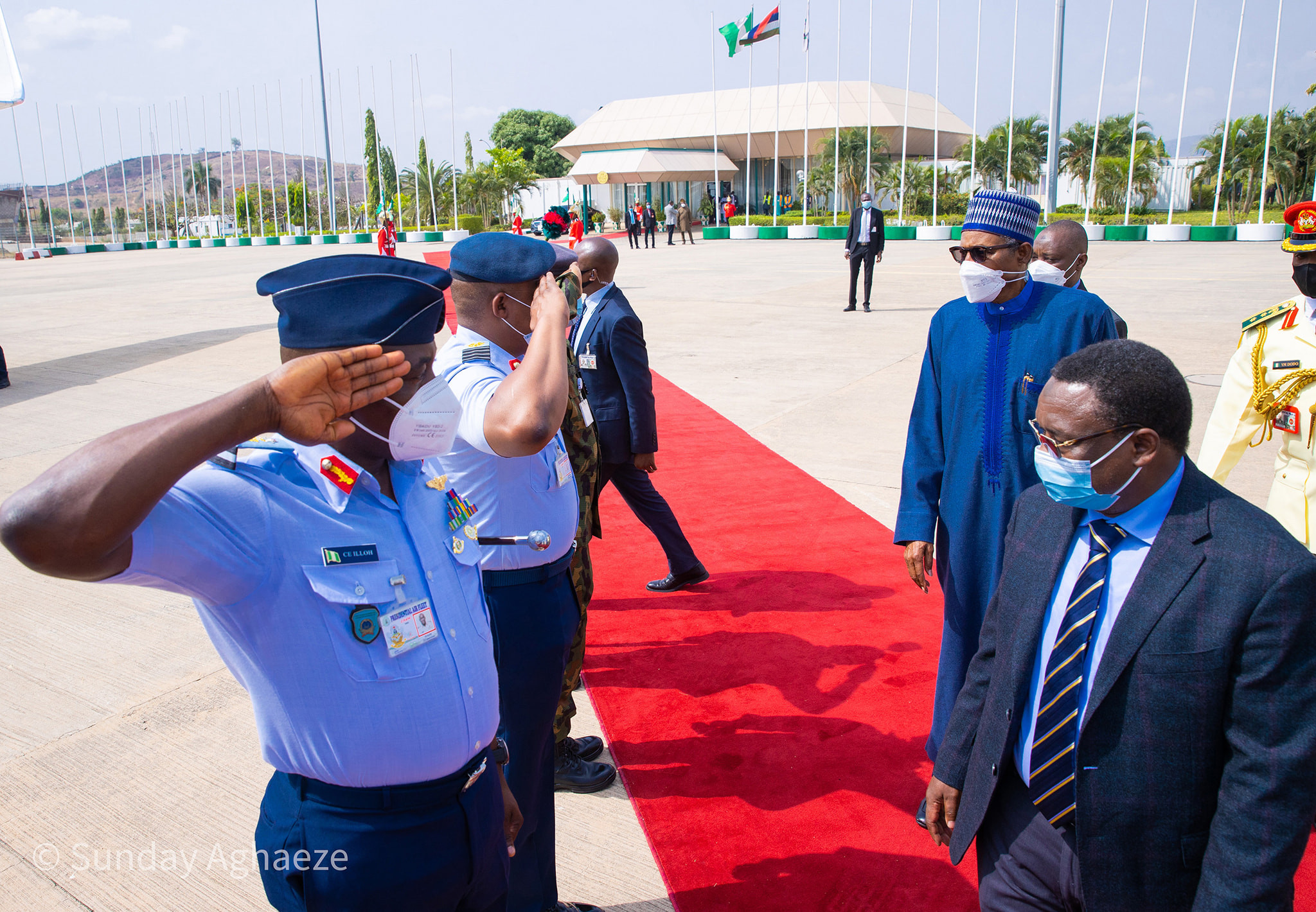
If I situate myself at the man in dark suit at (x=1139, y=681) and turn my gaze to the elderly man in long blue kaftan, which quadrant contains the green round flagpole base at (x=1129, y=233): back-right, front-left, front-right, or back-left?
front-right

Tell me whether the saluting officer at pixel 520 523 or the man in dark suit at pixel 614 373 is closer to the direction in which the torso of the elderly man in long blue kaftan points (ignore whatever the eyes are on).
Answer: the saluting officer

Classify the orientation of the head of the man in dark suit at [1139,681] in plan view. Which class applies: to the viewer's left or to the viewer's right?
to the viewer's left

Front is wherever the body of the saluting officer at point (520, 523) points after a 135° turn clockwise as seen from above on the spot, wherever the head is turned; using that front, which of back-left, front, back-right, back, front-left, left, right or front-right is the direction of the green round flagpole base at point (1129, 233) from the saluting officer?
back

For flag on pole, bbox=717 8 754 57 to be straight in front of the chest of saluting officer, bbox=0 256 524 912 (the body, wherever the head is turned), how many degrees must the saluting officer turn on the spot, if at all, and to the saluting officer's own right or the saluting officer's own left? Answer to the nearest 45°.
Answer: approximately 90° to the saluting officer's own left

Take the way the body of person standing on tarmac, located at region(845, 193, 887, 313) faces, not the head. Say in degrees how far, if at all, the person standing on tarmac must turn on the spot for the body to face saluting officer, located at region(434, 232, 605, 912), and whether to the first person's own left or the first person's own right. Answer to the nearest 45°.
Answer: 0° — they already face them

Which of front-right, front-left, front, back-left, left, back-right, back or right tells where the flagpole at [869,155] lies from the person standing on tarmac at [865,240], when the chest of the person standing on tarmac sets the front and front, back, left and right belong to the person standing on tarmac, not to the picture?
back

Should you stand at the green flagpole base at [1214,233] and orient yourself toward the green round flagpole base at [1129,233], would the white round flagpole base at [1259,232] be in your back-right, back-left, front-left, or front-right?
back-left

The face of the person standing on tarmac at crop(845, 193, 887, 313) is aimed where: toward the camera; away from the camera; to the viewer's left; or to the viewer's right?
toward the camera
